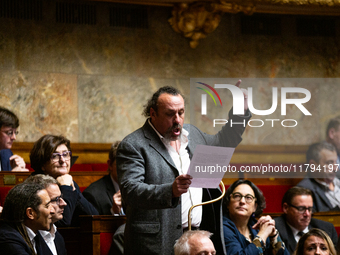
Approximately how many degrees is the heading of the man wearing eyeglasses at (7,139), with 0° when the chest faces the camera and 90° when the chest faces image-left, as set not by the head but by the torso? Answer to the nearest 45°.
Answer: approximately 315°

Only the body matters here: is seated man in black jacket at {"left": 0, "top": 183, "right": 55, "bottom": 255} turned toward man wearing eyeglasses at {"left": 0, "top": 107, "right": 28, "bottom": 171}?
no

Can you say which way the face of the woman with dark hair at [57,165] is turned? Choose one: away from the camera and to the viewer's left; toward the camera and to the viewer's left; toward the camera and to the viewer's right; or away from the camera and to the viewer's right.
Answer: toward the camera and to the viewer's right

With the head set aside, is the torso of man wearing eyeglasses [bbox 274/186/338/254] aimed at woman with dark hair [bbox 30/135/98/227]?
no

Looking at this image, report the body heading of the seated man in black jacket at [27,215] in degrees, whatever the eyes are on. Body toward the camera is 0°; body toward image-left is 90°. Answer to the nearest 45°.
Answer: approximately 270°

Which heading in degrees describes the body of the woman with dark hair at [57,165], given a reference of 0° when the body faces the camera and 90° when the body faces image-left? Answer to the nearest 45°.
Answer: approximately 315°

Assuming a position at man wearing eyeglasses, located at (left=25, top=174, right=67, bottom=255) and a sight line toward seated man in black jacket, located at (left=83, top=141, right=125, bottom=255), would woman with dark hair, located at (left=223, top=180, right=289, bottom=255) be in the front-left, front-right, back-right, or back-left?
front-right

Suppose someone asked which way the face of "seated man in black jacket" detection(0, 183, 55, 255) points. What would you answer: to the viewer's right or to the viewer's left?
to the viewer's right

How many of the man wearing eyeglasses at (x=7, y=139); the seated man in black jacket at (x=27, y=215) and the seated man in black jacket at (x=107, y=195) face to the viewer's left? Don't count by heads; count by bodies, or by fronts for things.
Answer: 0

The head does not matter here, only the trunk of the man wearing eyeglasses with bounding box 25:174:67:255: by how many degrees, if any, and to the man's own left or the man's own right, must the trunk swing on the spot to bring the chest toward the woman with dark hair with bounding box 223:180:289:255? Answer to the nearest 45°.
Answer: approximately 45° to the man's own left

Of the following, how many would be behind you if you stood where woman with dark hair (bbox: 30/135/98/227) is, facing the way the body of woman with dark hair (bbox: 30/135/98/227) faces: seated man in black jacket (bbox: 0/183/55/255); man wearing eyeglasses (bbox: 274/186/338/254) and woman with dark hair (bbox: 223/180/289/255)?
0
